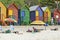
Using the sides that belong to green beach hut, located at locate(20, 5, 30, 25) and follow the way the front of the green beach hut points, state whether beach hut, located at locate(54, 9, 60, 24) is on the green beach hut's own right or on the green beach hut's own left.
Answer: on the green beach hut's own left

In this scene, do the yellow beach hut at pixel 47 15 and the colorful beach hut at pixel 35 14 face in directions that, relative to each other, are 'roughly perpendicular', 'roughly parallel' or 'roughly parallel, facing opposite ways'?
roughly parallel

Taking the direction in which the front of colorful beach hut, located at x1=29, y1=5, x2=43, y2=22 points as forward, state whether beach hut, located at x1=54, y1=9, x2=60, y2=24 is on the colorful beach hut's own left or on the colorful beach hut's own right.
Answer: on the colorful beach hut's own left

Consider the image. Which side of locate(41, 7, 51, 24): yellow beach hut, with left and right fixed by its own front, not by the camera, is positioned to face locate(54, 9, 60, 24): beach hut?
left

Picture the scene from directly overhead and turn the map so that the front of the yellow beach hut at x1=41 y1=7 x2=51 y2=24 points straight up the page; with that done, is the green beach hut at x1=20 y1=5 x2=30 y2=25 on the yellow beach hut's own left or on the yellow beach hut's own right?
on the yellow beach hut's own right

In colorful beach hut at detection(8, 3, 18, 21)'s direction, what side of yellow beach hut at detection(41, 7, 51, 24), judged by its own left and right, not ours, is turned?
right

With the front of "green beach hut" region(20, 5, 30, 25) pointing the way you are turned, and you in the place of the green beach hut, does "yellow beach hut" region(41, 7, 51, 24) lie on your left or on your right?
on your left

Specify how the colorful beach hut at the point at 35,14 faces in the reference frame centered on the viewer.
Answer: facing the viewer and to the right of the viewer

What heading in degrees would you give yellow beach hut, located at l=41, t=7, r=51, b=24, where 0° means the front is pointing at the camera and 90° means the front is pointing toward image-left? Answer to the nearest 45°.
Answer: approximately 315°

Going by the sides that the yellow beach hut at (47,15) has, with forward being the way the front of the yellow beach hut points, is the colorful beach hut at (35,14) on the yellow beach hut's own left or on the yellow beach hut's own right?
on the yellow beach hut's own right

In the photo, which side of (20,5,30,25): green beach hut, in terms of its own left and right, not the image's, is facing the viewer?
front

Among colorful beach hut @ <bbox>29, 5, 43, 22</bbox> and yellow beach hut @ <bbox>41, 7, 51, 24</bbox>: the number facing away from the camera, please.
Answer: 0
